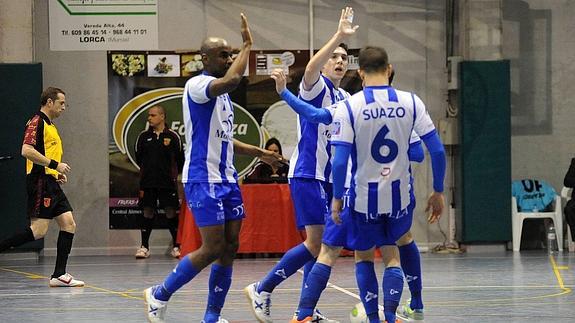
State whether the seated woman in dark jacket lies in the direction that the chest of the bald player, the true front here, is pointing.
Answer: no

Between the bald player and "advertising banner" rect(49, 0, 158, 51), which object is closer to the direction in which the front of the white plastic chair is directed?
the bald player

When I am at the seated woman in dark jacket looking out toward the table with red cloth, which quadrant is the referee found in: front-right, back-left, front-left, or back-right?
front-right

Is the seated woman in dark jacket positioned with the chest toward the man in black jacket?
no

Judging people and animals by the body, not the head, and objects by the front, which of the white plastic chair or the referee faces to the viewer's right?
the referee

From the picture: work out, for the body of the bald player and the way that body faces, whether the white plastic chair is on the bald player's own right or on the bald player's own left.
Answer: on the bald player's own left

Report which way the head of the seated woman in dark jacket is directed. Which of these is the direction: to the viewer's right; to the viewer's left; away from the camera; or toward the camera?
toward the camera

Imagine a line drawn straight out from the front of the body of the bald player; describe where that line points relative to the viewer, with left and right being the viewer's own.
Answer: facing the viewer and to the right of the viewer

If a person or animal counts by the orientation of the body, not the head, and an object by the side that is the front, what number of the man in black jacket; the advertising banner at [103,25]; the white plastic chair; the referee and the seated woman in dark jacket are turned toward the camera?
4

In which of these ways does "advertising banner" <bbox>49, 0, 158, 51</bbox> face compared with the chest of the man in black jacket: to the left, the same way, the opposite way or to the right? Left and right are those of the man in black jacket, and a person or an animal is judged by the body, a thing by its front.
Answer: the same way

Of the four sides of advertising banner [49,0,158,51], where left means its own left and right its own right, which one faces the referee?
front

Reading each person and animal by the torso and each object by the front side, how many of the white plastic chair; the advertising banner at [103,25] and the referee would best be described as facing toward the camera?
2

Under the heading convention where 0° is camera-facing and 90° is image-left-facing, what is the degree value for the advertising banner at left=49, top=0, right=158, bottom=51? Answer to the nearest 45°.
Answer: approximately 0°

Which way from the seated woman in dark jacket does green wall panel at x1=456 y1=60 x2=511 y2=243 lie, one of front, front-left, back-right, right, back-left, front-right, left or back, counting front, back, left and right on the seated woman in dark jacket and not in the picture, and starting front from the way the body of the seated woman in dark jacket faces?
left

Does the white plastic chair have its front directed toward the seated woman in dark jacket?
no

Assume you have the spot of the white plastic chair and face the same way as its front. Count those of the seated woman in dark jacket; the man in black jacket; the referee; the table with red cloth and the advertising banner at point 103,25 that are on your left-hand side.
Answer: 0

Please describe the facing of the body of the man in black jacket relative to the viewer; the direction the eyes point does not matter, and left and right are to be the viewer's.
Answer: facing the viewer

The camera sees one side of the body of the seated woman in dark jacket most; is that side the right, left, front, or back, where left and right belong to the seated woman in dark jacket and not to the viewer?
front

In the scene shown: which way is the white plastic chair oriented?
toward the camera

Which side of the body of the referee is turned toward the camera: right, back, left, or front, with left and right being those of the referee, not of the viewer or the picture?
right
